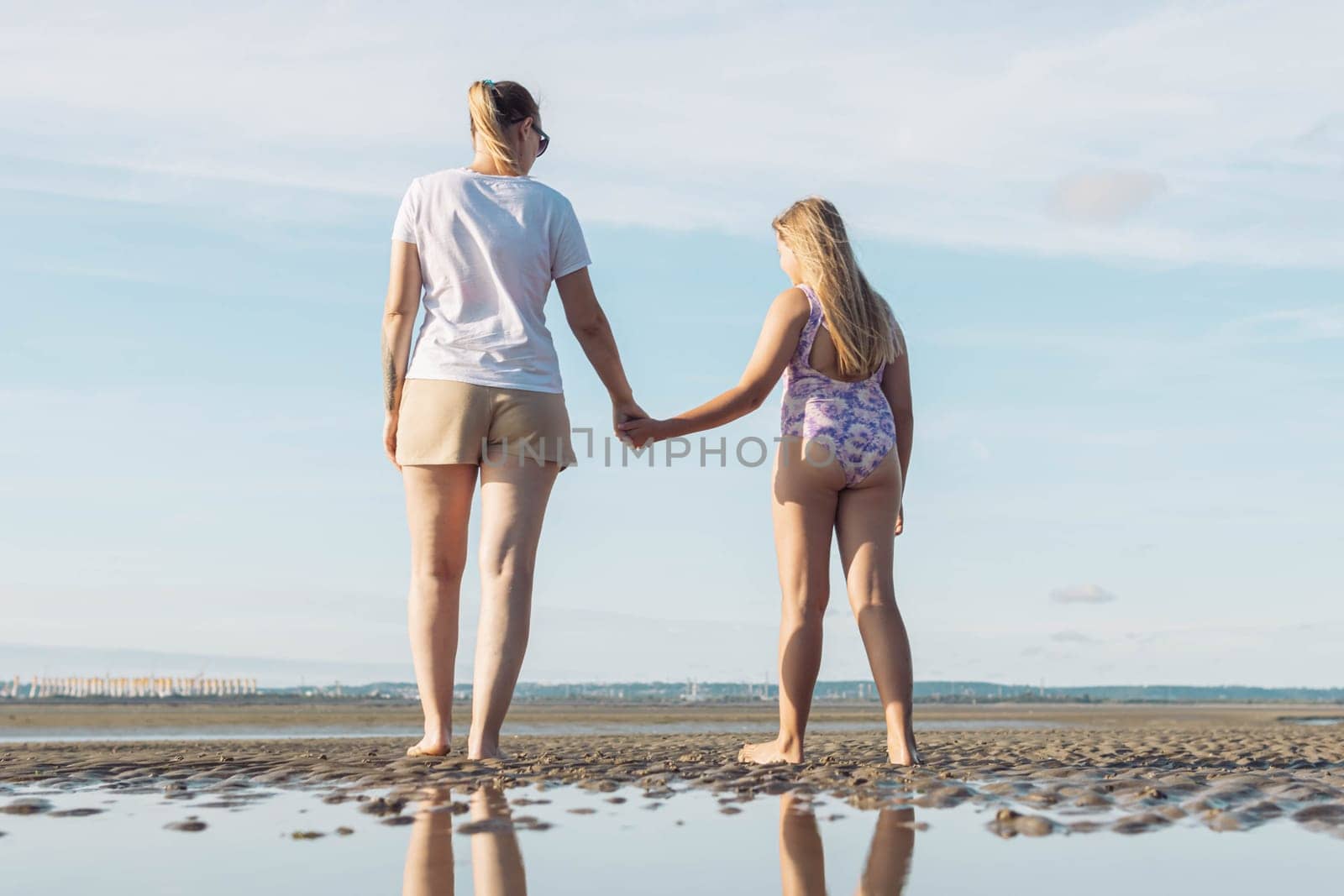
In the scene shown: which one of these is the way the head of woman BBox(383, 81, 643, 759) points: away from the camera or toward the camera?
away from the camera

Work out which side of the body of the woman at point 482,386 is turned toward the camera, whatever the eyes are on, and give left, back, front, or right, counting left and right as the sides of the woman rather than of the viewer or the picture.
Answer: back

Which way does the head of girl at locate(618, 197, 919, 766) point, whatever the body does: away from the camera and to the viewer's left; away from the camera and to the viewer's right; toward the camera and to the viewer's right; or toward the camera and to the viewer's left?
away from the camera and to the viewer's left

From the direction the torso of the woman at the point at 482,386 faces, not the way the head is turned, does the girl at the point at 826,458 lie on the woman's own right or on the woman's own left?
on the woman's own right
